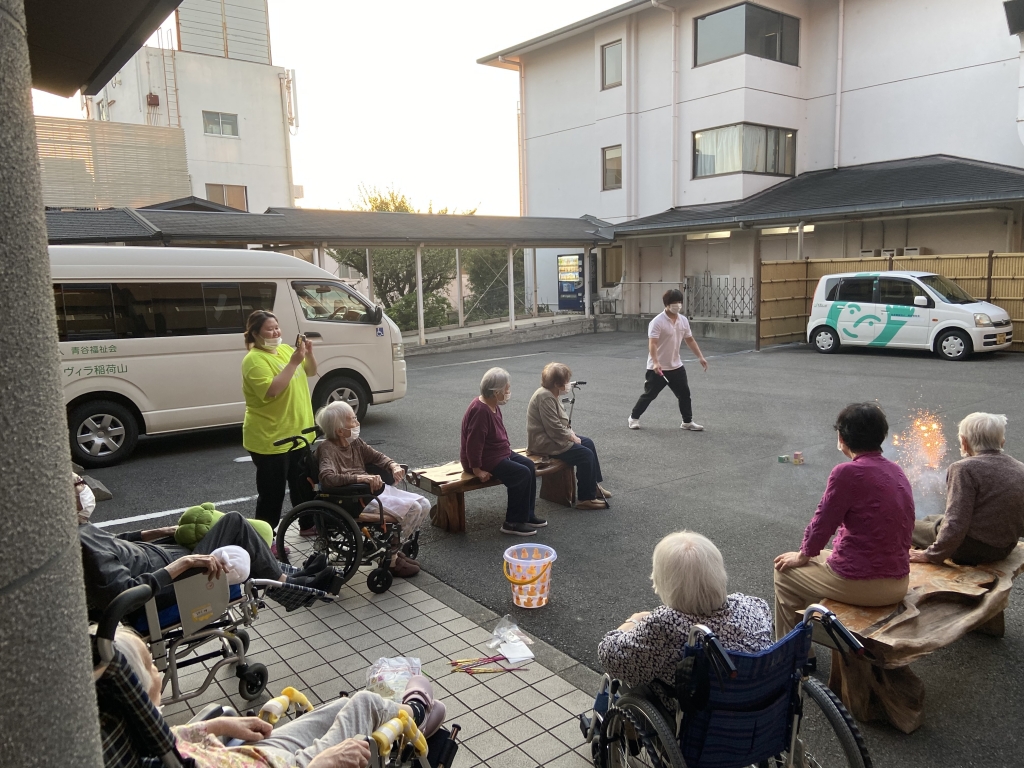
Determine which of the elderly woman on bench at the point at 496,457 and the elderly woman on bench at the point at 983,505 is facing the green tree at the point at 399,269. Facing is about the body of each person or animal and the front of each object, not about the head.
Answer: the elderly woman on bench at the point at 983,505

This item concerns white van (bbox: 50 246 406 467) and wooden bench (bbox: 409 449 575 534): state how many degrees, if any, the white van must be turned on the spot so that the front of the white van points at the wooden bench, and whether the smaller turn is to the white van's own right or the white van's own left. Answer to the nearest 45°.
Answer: approximately 45° to the white van's own right

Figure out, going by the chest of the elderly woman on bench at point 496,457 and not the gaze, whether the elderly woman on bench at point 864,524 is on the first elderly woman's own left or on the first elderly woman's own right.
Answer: on the first elderly woman's own right

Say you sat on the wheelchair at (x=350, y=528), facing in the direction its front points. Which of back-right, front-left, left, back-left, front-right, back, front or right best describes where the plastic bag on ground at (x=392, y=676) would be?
right

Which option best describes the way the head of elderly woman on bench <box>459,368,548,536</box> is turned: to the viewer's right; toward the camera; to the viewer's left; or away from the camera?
to the viewer's right

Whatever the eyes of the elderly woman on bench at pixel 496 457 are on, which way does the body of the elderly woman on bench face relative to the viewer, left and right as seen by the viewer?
facing to the right of the viewer

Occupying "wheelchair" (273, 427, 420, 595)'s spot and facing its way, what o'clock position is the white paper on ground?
The white paper on ground is roughly at 2 o'clock from the wheelchair.

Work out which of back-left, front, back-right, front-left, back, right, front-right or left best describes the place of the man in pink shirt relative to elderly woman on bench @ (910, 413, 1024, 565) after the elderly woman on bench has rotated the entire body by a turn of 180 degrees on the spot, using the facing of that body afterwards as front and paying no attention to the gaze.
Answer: back

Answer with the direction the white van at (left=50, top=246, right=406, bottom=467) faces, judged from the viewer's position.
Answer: facing to the right of the viewer

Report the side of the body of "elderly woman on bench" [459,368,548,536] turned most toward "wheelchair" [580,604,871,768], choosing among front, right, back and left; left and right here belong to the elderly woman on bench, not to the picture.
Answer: right

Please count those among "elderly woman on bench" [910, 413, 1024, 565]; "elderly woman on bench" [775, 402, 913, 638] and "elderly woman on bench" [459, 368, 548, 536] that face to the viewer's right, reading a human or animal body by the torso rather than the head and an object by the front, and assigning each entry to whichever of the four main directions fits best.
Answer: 1

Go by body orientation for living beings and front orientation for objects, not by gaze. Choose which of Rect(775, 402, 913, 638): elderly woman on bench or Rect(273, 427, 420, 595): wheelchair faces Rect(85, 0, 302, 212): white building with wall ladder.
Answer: the elderly woman on bench

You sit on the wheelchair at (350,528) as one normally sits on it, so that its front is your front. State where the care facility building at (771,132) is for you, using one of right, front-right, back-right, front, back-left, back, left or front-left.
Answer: front-left

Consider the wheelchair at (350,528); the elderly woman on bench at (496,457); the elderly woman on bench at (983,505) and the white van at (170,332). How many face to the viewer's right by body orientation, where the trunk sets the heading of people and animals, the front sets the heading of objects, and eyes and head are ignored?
3

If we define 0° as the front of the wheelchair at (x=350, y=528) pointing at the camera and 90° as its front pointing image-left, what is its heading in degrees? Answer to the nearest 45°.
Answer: approximately 270°

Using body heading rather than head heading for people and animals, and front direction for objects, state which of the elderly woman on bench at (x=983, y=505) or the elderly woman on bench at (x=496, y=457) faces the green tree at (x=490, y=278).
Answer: the elderly woman on bench at (x=983, y=505)

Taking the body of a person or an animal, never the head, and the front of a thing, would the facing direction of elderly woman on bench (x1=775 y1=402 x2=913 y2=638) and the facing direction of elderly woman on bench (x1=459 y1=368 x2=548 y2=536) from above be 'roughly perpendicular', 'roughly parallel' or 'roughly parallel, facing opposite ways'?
roughly perpendicular
